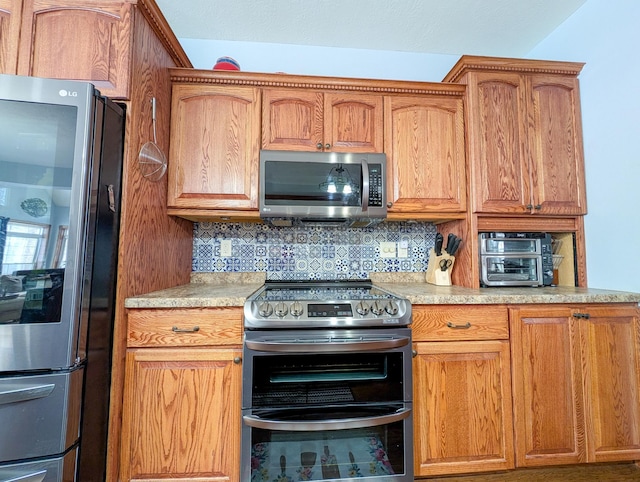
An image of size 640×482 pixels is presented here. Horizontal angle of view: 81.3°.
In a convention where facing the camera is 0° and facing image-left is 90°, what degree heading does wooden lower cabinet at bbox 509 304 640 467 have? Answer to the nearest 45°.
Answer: approximately 0°

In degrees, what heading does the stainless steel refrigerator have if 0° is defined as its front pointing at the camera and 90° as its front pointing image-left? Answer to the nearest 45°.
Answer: approximately 45°

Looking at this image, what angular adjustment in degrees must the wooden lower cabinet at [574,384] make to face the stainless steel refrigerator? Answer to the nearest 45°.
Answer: approximately 45° to its right

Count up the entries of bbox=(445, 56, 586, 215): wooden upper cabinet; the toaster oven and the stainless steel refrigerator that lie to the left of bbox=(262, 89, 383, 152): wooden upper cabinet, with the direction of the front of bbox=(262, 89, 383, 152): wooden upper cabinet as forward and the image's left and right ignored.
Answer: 2

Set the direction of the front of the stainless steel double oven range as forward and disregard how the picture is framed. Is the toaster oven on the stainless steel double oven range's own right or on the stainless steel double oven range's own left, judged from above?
on the stainless steel double oven range's own left
